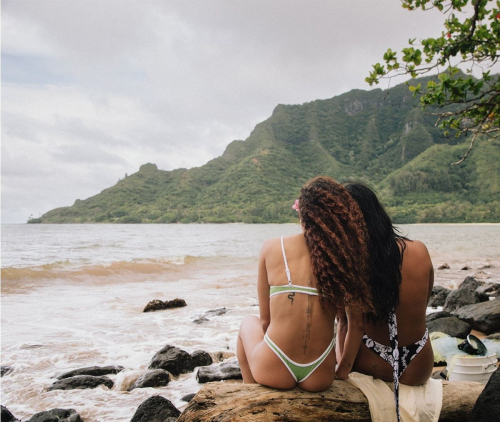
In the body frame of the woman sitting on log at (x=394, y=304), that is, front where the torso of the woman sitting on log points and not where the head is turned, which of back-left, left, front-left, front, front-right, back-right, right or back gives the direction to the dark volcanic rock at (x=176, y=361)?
front-left

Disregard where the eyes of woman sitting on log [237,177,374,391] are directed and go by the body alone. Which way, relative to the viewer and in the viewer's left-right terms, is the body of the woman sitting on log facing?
facing away from the viewer

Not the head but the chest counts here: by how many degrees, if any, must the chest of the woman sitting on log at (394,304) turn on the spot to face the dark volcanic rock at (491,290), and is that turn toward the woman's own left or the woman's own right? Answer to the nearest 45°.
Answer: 0° — they already face it

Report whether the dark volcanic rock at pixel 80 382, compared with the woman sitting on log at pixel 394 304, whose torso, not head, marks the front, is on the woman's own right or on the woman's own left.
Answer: on the woman's own left

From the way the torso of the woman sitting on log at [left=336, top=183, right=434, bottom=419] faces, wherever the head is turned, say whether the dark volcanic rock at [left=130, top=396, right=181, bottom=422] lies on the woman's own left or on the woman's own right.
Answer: on the woman's own left

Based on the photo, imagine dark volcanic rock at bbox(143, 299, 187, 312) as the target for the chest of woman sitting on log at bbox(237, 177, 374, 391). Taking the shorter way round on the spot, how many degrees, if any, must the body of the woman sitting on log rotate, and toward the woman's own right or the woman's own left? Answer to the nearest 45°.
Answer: approximately 45° to the woman's own left

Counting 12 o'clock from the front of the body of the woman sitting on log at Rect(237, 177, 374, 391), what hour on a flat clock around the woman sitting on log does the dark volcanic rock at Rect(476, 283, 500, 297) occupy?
The dark volcanic rock is roughly at 1 o'clock from the woman sitting on log.

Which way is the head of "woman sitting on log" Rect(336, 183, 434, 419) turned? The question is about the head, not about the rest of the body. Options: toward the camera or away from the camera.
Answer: away from the camera

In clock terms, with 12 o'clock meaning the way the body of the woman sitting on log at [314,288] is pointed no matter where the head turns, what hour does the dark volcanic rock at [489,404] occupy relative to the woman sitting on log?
The dark volcanic rock is roughly at 3 o'clock from the woman sitting on log.

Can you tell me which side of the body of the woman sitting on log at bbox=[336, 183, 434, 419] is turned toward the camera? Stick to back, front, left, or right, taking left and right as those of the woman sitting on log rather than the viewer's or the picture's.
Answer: back

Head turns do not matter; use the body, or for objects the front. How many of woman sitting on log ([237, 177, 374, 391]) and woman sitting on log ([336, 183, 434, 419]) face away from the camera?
2

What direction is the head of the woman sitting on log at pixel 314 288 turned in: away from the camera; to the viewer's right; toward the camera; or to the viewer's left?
away from the camera
